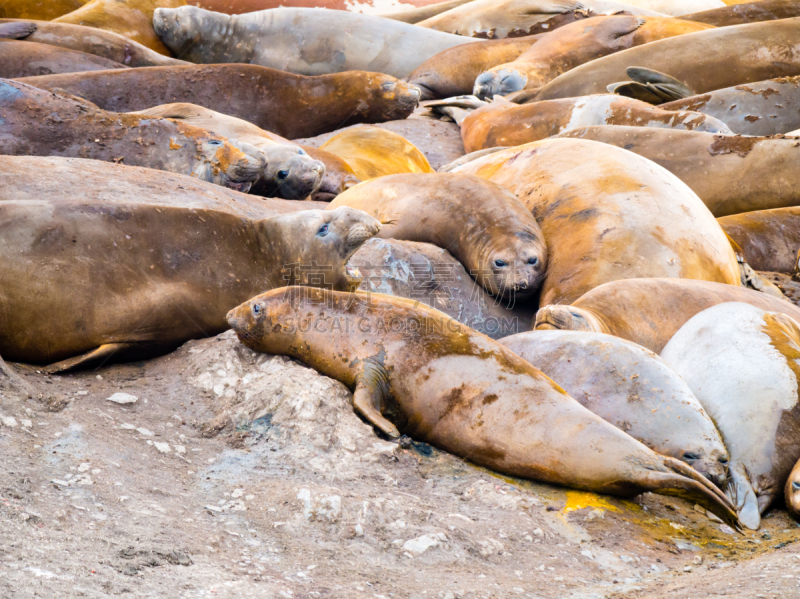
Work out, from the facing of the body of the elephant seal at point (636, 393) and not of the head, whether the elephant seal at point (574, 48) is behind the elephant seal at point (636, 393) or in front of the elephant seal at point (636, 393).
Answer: behind

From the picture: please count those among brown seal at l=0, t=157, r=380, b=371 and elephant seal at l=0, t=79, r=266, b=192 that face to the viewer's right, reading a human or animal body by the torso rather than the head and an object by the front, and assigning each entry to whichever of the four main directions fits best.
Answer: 2

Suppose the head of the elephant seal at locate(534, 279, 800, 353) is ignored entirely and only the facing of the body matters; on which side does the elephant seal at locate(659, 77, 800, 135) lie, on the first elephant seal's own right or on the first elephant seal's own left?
on the first elephant seal's own right

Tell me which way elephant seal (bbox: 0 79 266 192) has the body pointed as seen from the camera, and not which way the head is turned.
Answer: to the viewer's right

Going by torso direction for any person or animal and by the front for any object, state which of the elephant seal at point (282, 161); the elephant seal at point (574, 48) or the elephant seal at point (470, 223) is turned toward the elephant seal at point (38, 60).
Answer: the elephant seal at point (574, 48)

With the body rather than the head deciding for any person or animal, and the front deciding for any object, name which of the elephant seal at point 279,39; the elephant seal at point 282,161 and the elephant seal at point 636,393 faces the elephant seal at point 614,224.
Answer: the elephant seal at point 282,161

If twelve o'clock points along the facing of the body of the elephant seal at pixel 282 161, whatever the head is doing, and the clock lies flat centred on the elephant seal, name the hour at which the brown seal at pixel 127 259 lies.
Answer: The brown seal is roughly at 2 o'clock from the elephant seal.

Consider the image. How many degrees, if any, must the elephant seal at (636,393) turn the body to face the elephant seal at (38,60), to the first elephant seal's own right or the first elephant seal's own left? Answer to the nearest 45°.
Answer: approximately 180°

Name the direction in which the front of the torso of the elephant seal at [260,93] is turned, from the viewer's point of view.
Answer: to the viewer's right

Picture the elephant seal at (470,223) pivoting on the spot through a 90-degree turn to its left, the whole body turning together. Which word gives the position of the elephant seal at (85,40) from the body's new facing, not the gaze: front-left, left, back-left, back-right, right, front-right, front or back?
left

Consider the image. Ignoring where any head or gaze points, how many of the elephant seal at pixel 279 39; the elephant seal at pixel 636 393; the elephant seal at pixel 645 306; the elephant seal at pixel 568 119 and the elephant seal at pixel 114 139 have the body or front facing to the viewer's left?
3

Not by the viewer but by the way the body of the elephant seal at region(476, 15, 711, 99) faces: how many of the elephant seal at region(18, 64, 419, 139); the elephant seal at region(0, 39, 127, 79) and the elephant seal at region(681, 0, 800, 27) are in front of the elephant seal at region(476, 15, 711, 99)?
2

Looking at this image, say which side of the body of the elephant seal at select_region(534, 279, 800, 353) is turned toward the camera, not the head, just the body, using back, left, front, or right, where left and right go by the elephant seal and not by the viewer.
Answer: left

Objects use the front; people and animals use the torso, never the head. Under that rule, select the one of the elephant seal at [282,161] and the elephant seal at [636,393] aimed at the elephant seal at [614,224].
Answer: the elephant seal at [282,161]

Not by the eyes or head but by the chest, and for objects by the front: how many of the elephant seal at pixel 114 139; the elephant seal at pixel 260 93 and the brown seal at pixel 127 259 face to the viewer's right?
3

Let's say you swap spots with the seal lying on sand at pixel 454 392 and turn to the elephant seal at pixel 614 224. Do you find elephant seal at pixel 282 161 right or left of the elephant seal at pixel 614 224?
left

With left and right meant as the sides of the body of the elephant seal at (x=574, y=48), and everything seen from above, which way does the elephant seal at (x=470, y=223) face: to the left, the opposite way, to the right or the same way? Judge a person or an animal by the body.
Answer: to the left

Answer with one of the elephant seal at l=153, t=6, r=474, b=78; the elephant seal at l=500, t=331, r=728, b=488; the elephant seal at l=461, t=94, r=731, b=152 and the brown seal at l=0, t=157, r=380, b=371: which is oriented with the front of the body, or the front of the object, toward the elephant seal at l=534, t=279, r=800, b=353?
the brown seal

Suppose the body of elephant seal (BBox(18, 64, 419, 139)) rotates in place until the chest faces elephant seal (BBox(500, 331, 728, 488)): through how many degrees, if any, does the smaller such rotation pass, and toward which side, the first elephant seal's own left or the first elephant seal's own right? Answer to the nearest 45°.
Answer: approximately 90° to the first elephant seal's own right
